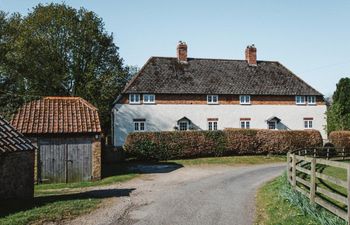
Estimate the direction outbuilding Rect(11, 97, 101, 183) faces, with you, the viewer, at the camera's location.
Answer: facing the viewer

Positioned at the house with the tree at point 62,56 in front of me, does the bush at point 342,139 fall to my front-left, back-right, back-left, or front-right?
back-left

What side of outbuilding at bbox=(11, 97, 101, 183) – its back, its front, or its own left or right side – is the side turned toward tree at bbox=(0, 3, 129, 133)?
back

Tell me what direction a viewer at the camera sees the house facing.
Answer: facing the viewer

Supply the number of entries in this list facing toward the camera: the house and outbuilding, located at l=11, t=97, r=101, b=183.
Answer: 2

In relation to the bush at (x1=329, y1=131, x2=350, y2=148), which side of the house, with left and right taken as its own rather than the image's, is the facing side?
left

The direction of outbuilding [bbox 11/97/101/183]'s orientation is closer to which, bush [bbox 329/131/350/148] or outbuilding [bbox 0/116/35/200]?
the outbuilding

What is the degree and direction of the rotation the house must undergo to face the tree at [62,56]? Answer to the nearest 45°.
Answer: approximately 90° to its right

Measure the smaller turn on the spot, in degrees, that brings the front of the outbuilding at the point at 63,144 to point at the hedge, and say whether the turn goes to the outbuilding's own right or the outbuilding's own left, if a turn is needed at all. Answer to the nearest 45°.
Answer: approximately 135° to the outbuilding's own left

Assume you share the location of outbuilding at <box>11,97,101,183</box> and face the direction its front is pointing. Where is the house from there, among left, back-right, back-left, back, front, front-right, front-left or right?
back-left

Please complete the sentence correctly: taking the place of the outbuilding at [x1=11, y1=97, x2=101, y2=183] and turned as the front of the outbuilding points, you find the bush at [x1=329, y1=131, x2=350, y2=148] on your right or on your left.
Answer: on your left

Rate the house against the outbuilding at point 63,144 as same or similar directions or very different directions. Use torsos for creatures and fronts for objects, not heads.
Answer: same or similar directions

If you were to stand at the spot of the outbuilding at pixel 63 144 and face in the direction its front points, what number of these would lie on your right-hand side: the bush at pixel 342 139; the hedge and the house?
0

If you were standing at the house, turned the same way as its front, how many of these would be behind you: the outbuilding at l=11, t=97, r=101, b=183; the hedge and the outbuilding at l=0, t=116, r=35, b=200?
0

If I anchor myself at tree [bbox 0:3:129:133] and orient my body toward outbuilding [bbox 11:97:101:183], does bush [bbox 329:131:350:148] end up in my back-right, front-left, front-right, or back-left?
front-left

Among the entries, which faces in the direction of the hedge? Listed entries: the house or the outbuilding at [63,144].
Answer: the house
